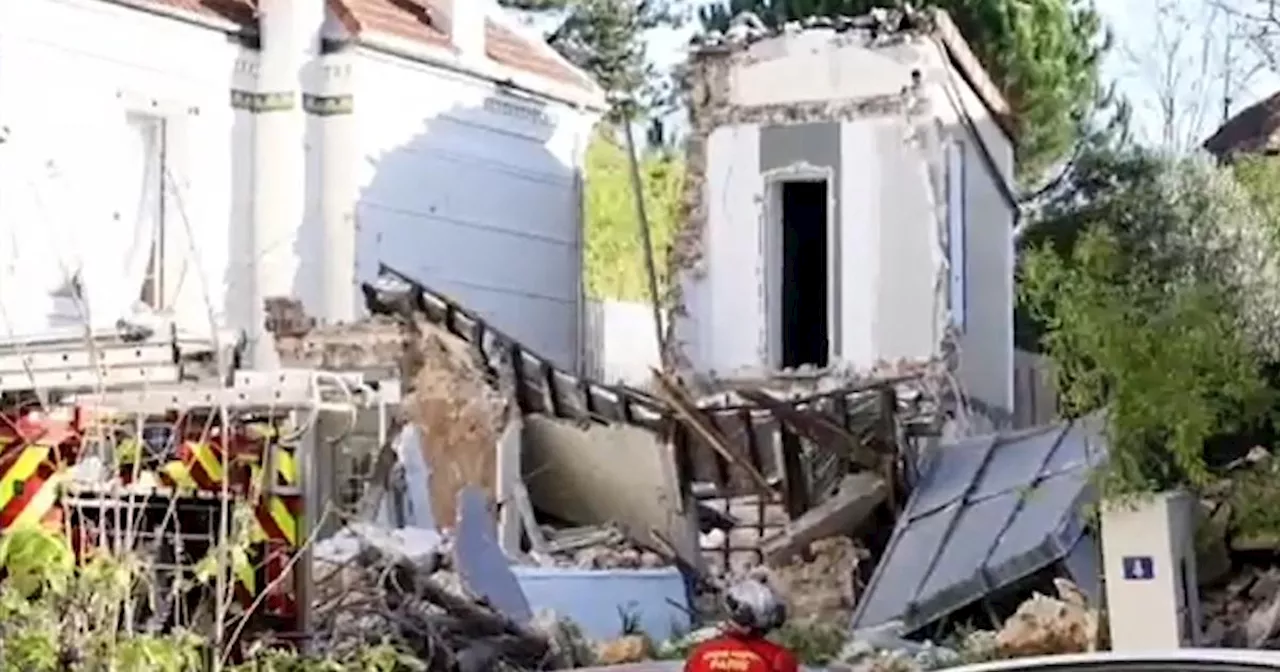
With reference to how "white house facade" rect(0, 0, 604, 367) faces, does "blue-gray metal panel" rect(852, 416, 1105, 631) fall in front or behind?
in front

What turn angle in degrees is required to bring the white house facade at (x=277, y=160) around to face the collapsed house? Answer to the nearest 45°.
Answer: approximately 45° to its left

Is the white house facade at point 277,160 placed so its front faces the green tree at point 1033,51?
no

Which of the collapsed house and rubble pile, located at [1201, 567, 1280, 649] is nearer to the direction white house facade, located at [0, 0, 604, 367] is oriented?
the rubble pile

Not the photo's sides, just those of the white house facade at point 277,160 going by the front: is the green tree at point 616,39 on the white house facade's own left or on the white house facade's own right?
on the white house facade's own left

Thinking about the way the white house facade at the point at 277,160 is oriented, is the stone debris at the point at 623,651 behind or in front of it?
in front

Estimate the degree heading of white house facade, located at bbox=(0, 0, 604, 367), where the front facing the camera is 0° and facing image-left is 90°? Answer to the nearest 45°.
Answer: approximately 315°

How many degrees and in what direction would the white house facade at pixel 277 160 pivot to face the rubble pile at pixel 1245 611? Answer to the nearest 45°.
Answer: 0° — it already faces it

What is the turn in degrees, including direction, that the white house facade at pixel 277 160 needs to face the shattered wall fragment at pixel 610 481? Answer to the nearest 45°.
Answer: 0° — it already faces it
